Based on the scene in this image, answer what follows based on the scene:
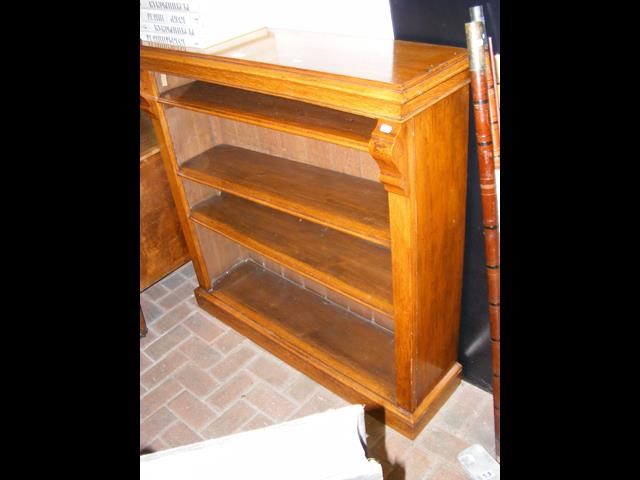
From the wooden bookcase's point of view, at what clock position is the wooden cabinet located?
The wooden cabinet is roughly at 3 o'clock from the wooden bookcase.

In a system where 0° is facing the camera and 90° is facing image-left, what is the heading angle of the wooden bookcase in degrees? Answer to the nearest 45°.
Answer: approximately 45°
